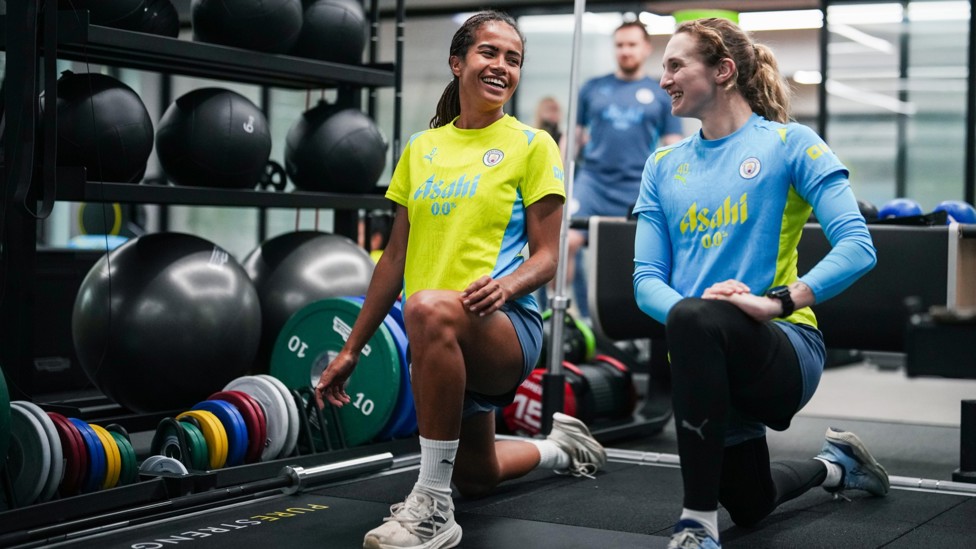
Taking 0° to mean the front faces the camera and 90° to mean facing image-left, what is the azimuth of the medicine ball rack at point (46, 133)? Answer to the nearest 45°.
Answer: approximately 315°

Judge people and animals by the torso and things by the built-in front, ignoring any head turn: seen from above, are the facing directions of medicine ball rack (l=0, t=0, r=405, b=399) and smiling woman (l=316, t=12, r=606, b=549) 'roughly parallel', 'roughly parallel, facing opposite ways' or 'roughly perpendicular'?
roughly perpendicular

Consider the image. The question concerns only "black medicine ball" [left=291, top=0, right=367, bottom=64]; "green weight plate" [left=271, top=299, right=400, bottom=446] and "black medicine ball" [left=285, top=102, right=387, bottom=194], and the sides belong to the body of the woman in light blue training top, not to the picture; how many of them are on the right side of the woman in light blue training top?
3

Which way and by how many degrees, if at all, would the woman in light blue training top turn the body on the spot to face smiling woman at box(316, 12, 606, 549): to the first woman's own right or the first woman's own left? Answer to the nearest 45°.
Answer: approximately 45° to the first woman's own right

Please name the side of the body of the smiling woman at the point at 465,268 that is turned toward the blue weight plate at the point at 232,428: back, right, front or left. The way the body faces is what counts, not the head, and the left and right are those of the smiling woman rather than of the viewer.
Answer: right

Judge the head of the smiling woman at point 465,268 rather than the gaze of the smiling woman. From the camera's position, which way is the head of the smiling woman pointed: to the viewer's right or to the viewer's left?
to the viewer's right

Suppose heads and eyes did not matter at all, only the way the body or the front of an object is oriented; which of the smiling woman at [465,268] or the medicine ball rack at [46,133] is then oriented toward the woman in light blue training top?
the medicine ball rack

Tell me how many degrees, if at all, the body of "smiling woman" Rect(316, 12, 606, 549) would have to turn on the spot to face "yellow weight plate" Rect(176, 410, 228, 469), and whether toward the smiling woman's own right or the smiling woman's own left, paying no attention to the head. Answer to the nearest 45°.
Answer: approximately 90° to the smiling woman's own right
